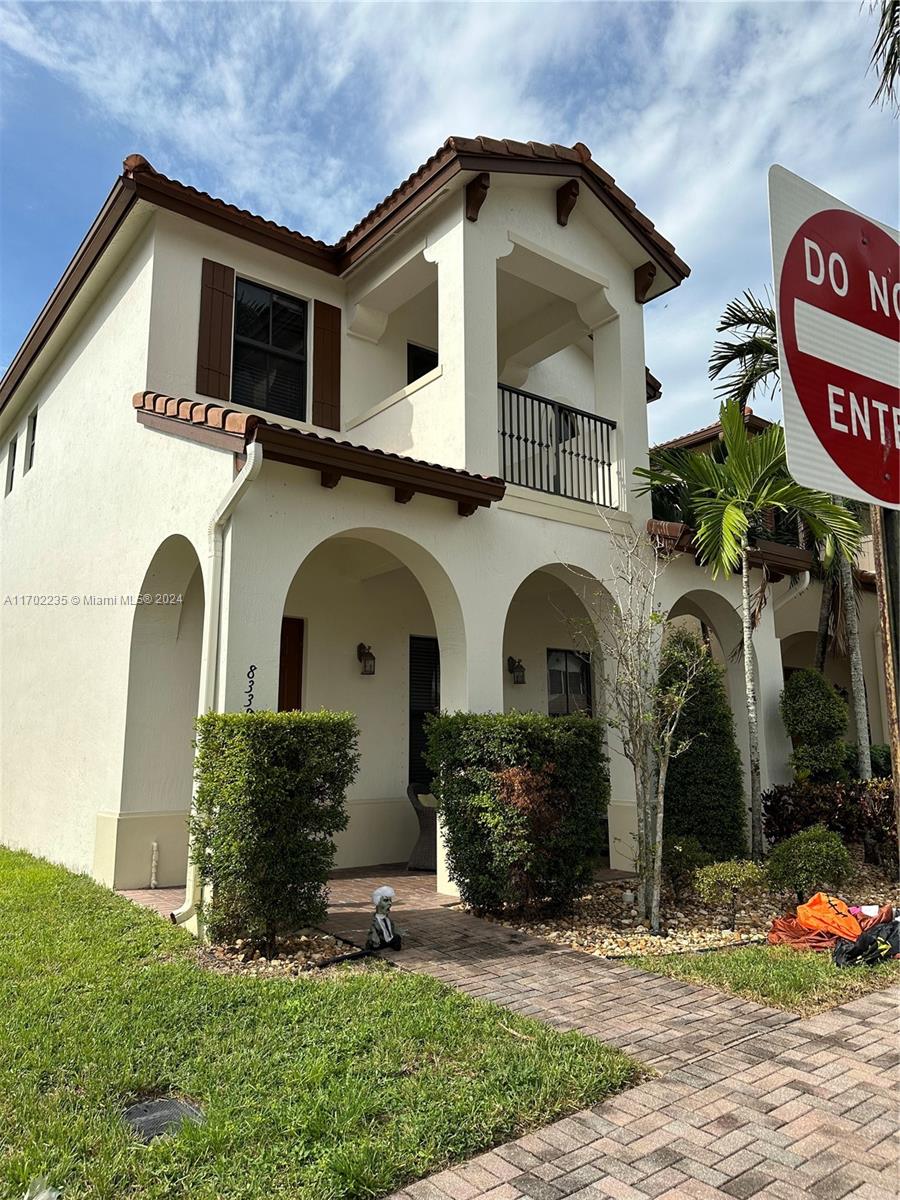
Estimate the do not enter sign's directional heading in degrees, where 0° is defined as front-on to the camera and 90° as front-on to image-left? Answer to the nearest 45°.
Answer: approximately 315°

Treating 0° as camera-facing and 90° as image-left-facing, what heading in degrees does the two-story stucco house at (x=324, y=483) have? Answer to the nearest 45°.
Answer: approximately 315°

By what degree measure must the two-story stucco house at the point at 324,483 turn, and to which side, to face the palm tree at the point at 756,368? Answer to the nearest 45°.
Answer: approximately 45° to its left

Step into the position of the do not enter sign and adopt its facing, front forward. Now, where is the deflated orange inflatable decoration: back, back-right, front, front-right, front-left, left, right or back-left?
back-left

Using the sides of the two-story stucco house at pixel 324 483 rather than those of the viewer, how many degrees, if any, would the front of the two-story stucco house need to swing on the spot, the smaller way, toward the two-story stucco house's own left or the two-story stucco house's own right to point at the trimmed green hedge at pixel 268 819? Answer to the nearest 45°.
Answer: approximately 45° to the two-story stucco house's own right

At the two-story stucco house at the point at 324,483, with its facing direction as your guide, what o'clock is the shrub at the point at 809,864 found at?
The shrub is roughly at 11 o'clock from the two-story stucco house.

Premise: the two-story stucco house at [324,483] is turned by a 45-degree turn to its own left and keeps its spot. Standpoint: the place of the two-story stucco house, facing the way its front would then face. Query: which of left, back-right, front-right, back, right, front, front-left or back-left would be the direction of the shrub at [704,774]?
front

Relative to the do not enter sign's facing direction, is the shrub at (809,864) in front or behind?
behind

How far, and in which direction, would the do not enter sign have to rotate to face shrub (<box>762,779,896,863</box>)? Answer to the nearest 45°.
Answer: approximately 135° to its left

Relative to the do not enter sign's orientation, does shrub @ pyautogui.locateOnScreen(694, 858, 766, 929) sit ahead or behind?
behind

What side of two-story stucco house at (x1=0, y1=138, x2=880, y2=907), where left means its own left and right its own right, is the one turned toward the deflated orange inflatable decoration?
front

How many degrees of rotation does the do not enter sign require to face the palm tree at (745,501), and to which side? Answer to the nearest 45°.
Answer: approximately 135° to its left

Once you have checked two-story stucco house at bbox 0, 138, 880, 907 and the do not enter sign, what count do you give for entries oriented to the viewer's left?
0
